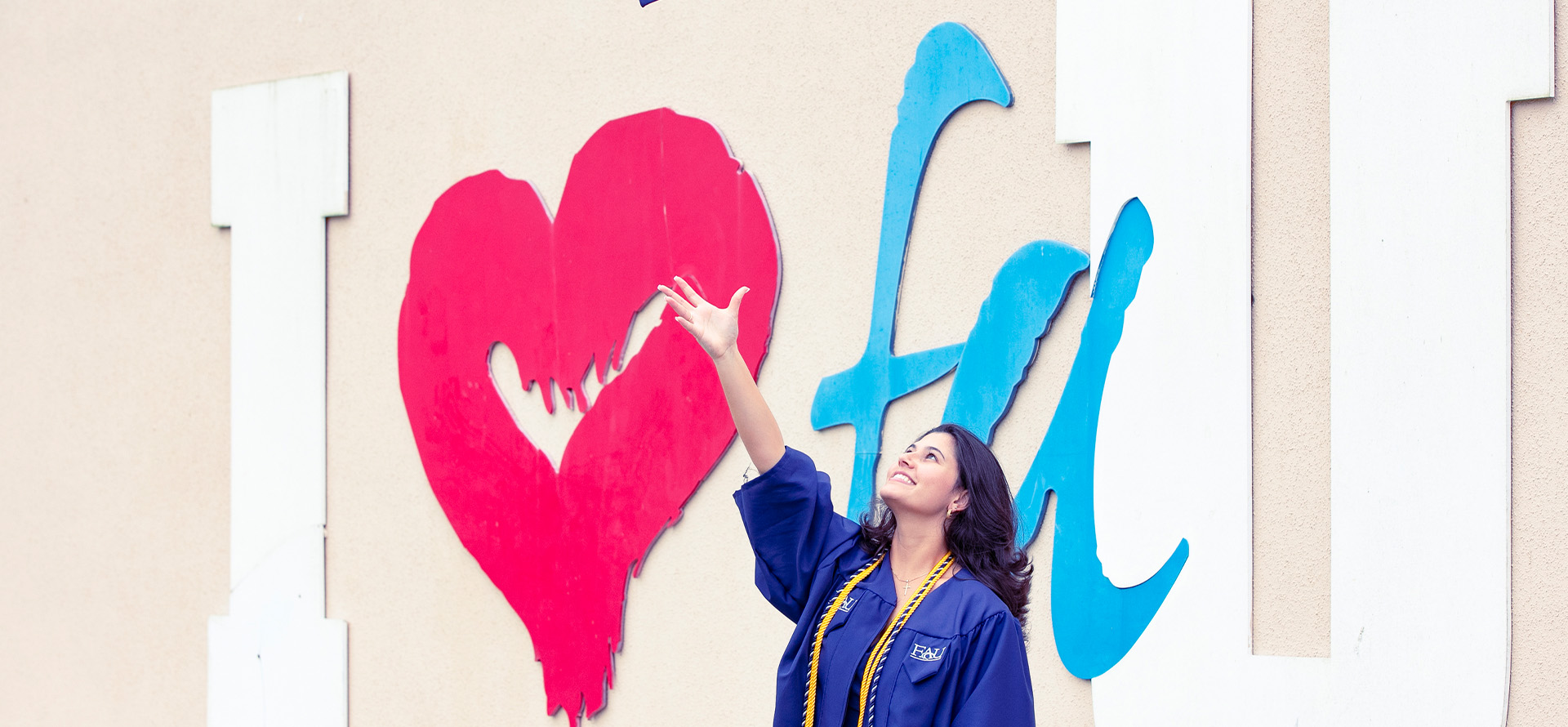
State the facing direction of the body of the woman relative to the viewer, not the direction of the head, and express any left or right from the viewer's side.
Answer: facing the viewer and to the left of the viewer

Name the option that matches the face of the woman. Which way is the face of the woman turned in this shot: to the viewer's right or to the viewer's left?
to the viewer's left
